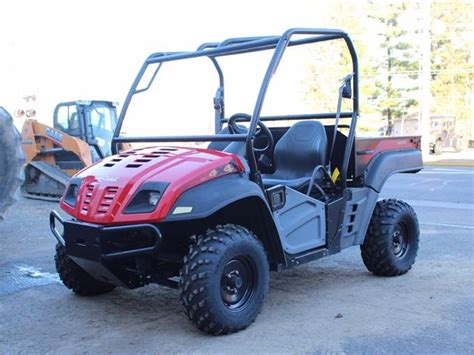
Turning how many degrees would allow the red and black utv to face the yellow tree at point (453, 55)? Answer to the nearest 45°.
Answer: approximately 180°

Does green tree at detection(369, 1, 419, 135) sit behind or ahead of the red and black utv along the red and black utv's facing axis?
behind

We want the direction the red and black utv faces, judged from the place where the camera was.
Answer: facing the viewer and to the left of the viewer
